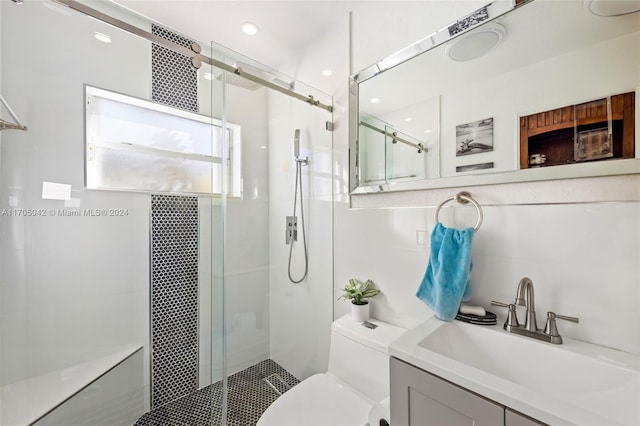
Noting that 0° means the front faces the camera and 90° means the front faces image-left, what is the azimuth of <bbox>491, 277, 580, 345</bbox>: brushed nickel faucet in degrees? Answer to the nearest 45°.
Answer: approximately 45°

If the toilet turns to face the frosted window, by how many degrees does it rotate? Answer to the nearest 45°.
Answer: approximately 45° to its right
